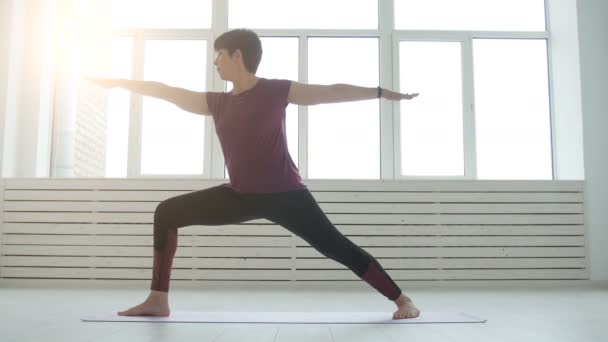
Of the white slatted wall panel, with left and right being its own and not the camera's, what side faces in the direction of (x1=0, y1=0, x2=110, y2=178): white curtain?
right

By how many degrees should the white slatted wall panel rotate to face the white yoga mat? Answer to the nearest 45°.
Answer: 0° — it already faces it

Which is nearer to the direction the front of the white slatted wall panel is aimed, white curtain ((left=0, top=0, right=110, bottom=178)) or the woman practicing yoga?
the woman practicing yoga

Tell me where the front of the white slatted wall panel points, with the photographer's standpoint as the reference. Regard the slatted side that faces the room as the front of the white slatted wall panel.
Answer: facing the viewer

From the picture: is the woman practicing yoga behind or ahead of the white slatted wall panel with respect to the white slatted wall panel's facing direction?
ahead
